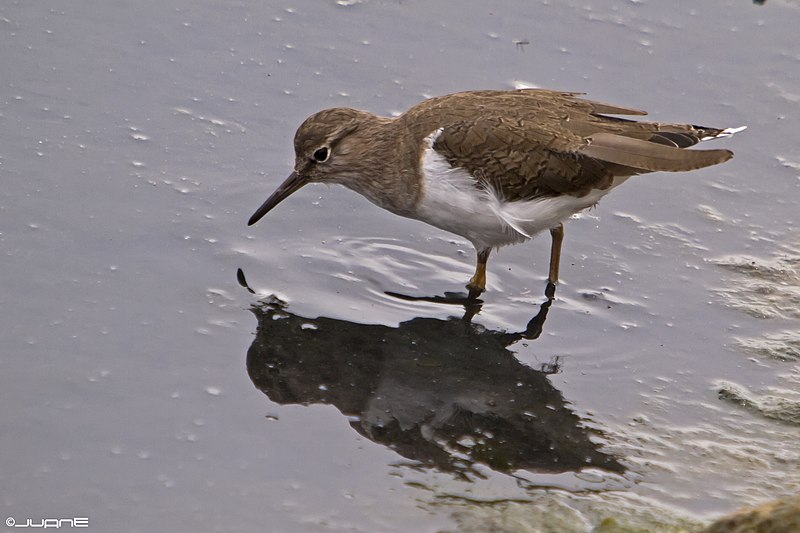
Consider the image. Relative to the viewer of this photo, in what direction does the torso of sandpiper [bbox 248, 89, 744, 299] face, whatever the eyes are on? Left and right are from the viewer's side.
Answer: facing to the left of the viewer
